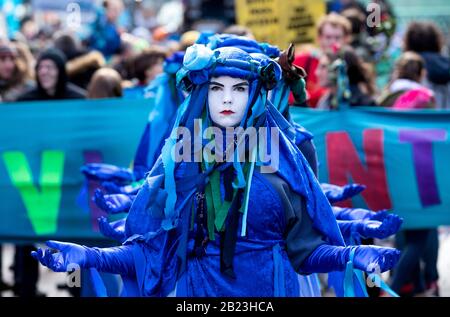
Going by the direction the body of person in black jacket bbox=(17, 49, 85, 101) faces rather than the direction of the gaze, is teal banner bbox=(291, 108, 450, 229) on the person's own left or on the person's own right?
on the person's own left

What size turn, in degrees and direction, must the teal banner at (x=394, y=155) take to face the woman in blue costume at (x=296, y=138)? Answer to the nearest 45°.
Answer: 0° — it already faces them

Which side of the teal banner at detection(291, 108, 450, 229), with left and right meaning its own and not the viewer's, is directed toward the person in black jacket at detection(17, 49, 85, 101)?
right

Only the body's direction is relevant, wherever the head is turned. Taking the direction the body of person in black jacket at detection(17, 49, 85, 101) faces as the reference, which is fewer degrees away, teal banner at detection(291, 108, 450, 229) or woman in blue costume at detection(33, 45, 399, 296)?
the woman in blue costume
